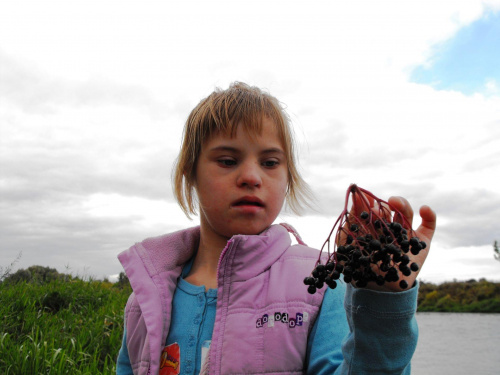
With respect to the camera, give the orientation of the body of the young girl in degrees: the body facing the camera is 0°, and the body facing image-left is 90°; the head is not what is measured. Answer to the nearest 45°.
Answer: approximately 0°
